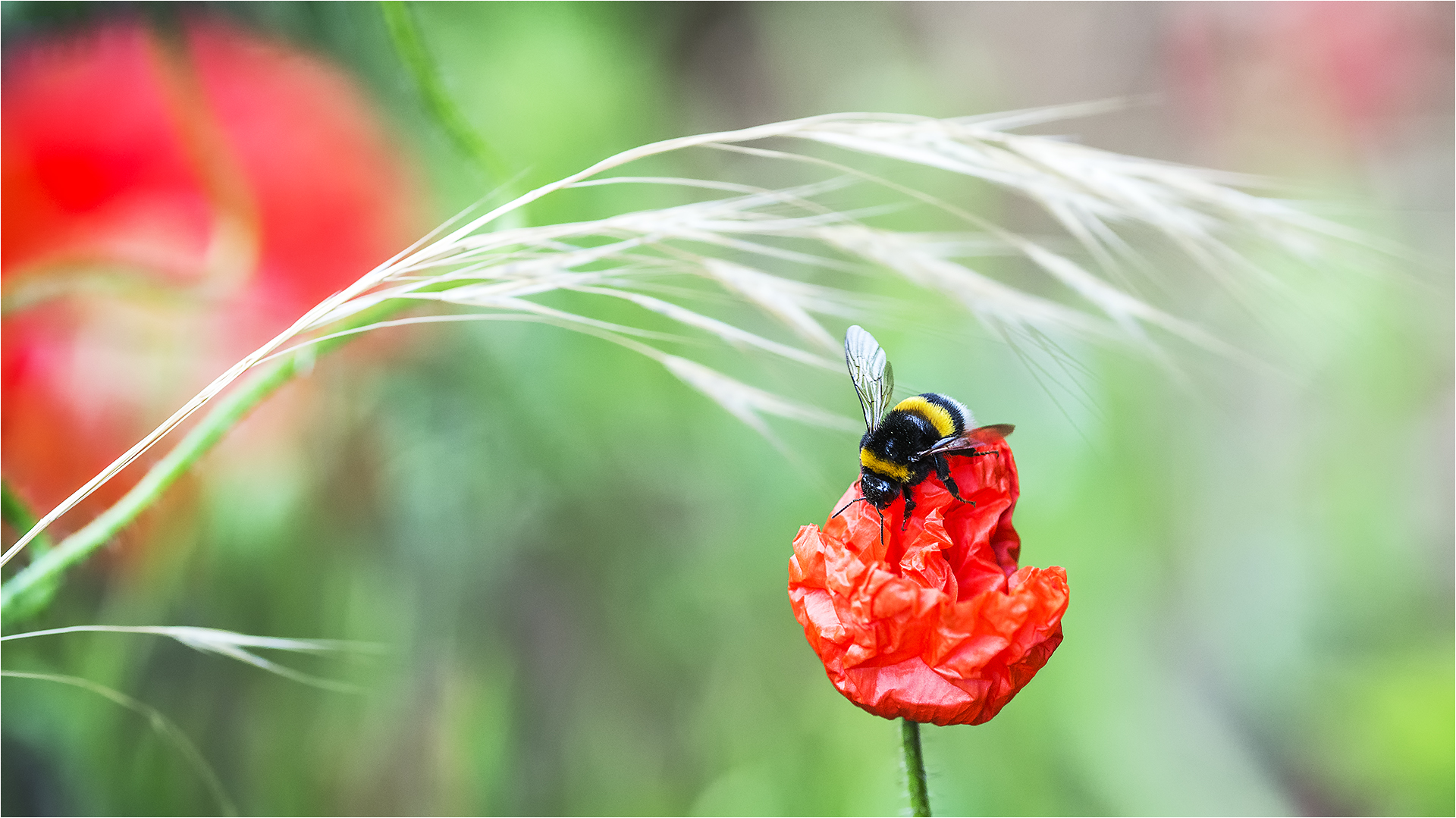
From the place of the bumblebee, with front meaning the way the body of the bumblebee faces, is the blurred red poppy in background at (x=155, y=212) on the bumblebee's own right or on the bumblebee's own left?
on the bumblebee's own right

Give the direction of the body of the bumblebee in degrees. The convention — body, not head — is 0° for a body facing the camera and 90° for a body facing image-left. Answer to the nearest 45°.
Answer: approximately 45°
